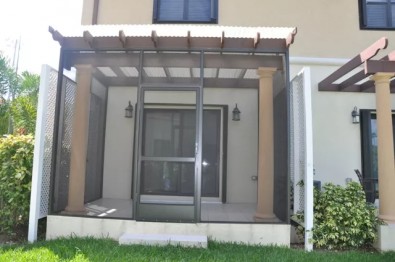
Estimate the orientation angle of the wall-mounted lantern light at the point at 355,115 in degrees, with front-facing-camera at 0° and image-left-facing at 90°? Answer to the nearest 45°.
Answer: approximately 0°

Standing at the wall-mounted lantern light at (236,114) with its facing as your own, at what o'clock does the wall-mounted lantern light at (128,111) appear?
the wall-mounted lantern light at (128,111) is roughly at 3 o'clock from the wall-mounted lantern light at (236,114).

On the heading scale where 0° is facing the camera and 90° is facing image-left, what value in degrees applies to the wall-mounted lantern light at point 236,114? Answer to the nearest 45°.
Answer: approximately 0°

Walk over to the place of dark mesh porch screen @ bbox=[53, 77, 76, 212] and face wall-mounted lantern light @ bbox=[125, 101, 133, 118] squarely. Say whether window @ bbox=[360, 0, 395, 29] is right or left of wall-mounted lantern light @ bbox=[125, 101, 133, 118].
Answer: right

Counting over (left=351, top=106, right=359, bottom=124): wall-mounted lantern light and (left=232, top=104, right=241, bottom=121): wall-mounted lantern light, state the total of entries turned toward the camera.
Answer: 2

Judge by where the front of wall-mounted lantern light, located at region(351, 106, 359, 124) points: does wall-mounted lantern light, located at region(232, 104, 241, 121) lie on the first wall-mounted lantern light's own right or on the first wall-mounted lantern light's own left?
on the first wall-mounted lantern light's own right

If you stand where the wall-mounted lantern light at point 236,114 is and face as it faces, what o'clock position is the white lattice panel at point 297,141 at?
The white lattice panel is roughly at 11 o'clock from the wall-mounted lantern light.

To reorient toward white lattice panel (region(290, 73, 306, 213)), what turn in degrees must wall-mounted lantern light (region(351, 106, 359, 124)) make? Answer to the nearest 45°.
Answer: approximately 45° to its right

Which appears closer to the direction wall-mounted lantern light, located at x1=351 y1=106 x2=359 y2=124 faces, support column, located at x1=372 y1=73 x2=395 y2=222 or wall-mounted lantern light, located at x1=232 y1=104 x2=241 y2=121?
the support column

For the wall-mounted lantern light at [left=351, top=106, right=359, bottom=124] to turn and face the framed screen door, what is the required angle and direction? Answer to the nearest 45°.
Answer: approximately 45° to its right

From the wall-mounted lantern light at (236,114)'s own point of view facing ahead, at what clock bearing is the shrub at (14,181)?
The shrub is roughly at 2 o'clock from the wall-mounted lantern light.
